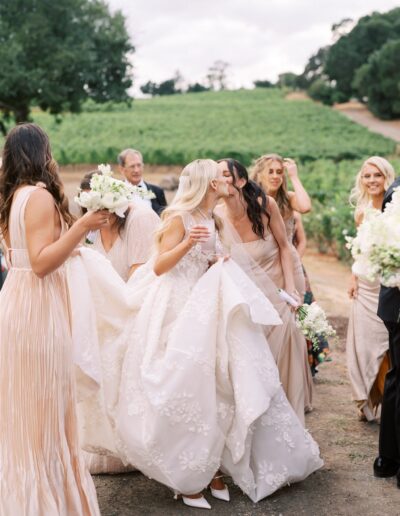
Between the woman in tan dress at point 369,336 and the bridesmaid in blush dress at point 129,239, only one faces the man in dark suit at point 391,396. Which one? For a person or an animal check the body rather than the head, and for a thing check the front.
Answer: the woman in tan dress

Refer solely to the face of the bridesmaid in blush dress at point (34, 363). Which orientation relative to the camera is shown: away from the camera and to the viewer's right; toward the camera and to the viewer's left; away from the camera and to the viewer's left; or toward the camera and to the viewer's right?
away from the camera and to the viewer's right

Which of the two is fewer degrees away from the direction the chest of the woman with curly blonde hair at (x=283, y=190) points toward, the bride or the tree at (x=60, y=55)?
the bride

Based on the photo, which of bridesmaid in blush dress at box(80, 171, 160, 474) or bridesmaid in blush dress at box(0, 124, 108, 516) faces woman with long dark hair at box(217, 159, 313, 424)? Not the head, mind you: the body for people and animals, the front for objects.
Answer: bridesmaid in blush dress at box(0, 124, 108, 516)

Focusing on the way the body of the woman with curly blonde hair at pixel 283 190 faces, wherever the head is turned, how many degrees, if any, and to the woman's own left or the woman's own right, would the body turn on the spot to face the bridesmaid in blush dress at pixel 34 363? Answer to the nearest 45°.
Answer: approximately 45° to the woman's own right

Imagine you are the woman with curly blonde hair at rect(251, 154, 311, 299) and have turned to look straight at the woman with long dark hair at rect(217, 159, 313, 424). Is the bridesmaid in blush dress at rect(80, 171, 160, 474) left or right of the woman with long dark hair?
right

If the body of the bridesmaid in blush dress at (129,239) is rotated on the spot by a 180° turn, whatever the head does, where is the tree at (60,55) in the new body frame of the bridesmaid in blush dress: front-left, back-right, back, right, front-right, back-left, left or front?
front-left

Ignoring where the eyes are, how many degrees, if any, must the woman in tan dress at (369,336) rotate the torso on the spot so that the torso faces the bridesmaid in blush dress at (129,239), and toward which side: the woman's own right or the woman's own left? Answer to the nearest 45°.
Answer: approximately 45° to the woman's own right

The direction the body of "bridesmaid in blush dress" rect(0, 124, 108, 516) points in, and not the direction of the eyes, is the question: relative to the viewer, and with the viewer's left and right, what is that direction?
facing away from the viewer and to the right of the viewer

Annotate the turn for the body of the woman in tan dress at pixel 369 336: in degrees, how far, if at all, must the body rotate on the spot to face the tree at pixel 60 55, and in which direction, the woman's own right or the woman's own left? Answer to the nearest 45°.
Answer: approximately 135° to the woman's own right

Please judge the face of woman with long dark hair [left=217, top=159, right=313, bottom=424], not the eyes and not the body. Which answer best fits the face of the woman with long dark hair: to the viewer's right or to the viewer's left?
to the viewer's left

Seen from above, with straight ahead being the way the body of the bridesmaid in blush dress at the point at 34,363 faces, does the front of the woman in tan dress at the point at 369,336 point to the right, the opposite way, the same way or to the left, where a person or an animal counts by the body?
the opposite way
